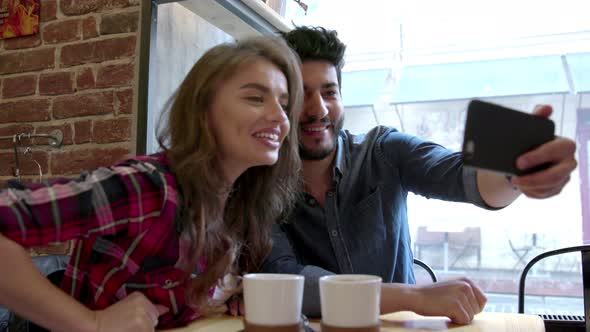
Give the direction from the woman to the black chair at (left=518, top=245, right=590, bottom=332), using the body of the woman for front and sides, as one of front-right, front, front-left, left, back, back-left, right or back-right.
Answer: front-left

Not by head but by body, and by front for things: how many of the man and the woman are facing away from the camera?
0

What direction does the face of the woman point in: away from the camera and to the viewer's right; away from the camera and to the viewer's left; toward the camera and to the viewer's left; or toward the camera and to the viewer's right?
toward the camera and to the viewer's right

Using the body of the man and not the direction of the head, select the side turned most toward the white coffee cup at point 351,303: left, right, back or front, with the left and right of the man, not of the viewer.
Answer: front

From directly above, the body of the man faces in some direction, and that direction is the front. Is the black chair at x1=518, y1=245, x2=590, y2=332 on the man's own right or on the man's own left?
on the man's own left

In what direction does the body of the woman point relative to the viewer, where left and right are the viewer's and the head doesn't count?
facing the viewer and to the right of the viewer

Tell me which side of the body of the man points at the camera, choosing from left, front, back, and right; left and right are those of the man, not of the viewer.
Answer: front

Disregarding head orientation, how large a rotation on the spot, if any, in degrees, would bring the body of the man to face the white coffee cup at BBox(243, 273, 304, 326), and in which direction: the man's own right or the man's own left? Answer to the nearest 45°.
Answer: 0° — they already face it

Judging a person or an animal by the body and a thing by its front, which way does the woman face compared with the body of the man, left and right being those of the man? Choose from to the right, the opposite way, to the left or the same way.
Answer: to the left
